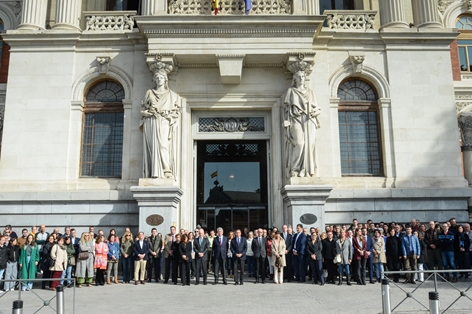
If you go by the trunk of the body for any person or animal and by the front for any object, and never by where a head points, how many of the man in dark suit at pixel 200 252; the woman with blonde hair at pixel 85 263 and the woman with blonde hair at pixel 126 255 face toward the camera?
3

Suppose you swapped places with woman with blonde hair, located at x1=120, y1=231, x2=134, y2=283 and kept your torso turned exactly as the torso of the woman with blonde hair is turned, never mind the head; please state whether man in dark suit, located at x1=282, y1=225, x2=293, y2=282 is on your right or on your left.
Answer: on your left

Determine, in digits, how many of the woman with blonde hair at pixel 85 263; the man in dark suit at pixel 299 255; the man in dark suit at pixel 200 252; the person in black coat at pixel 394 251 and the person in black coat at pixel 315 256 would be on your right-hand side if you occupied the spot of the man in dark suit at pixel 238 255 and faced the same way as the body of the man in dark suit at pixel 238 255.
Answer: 2

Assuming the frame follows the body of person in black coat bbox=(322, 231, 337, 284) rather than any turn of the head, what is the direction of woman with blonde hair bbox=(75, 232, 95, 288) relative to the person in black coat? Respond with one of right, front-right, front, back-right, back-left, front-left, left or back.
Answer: right

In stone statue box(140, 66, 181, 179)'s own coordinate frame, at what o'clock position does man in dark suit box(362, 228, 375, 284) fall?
The man in dark suit is roughly at 10 o'clock from the stone statue.

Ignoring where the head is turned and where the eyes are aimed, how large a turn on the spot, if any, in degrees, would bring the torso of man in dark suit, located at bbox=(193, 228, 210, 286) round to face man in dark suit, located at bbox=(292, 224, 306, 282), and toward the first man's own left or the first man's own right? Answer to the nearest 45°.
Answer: approximately 90° to the first man's own left

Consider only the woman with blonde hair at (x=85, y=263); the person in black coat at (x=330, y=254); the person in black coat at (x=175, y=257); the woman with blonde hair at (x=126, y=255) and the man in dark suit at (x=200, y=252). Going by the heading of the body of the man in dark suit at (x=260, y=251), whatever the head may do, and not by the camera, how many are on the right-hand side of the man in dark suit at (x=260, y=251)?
4

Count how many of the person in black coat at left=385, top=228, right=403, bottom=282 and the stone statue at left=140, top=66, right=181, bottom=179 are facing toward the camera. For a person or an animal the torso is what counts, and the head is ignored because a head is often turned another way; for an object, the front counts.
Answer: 2

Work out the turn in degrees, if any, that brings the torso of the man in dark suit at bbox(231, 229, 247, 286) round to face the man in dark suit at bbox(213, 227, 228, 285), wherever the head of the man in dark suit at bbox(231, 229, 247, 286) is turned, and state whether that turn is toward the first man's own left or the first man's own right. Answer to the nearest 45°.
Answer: approximately 90° to the first man's own right

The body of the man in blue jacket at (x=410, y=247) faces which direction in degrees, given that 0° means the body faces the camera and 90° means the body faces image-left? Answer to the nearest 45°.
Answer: approximately 0°

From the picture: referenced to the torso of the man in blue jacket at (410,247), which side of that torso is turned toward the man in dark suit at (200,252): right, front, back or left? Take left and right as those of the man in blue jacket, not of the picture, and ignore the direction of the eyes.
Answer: right
